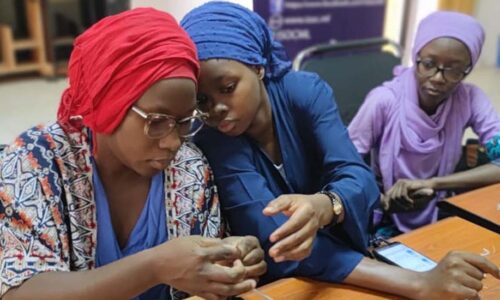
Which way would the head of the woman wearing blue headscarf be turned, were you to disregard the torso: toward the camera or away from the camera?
toward the camera

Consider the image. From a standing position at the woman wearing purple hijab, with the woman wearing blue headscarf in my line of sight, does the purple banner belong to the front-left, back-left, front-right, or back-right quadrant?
back-right

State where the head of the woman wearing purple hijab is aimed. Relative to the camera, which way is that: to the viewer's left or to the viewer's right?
to the viewer's left

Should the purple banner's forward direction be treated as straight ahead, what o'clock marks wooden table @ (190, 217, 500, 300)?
The wooden table is roughly at 12 o'clock from the purple banner.

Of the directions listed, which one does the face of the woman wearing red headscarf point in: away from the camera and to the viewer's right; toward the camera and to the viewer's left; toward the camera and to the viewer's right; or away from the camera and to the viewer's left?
toward the camera and to the viewer's right

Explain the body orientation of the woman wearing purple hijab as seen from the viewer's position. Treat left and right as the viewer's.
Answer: facing the viewer and to the left of the viewer

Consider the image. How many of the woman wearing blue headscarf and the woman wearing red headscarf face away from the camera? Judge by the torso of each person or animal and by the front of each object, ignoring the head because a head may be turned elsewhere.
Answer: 0

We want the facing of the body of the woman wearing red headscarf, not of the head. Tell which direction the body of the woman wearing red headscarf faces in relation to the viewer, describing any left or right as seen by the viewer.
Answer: facing the viewer and to the right of the viewer

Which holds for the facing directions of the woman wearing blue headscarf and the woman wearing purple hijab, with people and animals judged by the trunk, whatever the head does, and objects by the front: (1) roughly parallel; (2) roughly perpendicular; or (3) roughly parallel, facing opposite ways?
roughly parallel

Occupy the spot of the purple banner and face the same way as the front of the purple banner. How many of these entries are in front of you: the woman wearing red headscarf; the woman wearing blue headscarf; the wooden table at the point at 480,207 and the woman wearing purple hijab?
4

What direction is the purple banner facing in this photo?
toward the camera

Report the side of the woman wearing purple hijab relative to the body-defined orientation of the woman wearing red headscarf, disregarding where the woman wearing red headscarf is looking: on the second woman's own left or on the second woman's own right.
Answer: on the second woman's own left

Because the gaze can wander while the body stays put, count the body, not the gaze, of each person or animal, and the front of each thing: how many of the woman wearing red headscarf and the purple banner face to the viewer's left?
0

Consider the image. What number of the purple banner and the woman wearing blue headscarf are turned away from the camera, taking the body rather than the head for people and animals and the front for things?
0
